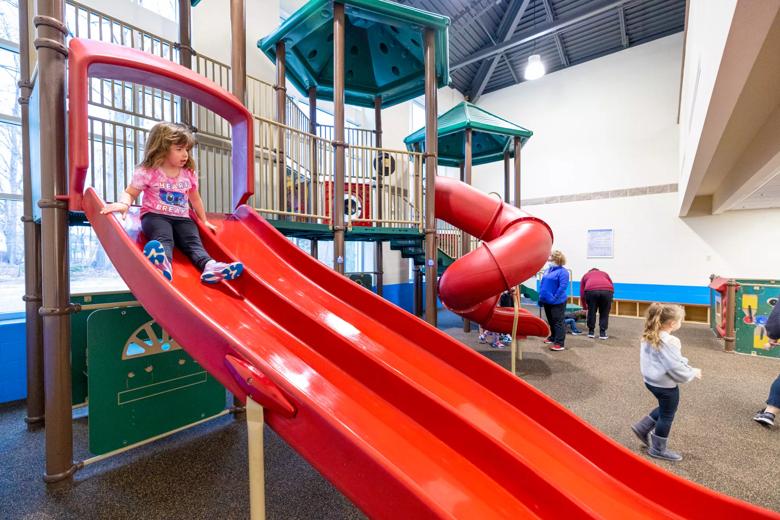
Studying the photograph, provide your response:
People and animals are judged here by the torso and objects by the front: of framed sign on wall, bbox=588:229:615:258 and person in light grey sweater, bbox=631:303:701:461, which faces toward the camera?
the framed sign on wall

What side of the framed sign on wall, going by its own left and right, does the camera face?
front

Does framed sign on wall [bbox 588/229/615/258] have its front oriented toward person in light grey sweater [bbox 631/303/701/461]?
yes

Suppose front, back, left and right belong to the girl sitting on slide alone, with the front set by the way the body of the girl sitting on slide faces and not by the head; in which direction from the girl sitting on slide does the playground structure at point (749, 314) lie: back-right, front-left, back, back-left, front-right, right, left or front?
front-left

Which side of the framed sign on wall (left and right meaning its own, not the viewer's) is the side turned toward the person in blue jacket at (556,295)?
front

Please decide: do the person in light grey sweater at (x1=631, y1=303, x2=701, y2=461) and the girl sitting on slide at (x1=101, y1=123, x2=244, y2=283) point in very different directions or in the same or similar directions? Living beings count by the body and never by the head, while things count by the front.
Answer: same or similar directions

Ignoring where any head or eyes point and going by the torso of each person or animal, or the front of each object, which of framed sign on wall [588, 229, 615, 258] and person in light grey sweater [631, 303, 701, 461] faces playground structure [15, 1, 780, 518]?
the framed sign on wall

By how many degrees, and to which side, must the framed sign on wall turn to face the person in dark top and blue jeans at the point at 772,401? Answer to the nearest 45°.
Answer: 0° — it already faces them

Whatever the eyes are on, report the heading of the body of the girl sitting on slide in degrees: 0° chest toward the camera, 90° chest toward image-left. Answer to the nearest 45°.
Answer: approximately 315°

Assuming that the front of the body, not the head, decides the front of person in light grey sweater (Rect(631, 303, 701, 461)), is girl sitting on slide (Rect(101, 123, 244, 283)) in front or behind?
behind

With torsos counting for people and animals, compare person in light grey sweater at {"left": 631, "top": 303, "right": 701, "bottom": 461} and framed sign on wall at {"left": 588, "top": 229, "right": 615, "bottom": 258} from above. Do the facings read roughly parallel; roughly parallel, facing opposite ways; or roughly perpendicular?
roughly perpendicular

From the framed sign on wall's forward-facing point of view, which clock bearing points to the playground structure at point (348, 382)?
The playground structure is roughly at 12 o'clock from the framed sign on wall.

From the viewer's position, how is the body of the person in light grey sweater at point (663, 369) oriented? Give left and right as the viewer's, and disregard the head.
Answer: facing to the right of the viewer

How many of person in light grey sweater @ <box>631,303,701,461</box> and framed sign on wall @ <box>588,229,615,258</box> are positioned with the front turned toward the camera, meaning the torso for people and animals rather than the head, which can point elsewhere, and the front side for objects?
1
